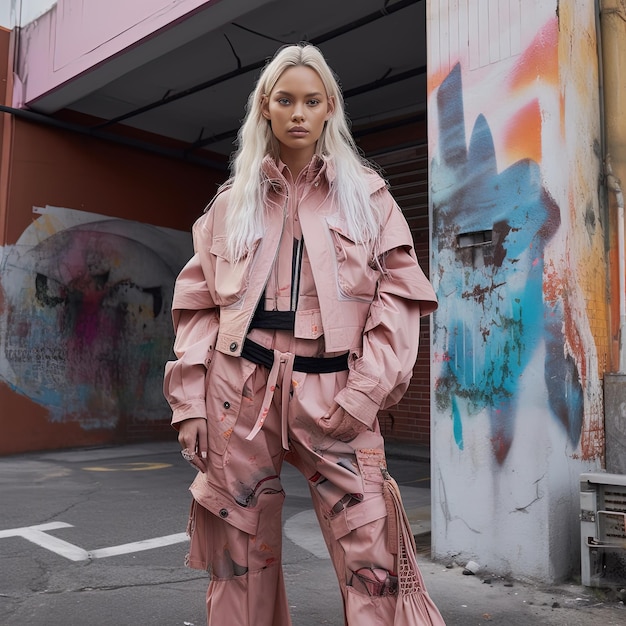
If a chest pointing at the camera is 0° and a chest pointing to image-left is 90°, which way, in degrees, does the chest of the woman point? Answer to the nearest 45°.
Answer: approximately 0°

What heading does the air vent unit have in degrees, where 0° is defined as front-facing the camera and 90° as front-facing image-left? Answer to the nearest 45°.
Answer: approximately 0°

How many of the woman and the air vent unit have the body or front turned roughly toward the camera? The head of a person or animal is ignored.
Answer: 2

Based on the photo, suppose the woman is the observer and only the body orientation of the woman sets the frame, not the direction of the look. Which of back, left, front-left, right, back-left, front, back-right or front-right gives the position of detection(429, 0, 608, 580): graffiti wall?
back-left

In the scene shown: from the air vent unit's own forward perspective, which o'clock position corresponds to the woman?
The woman is roughly at 1 o'clock from the air vent unit.
